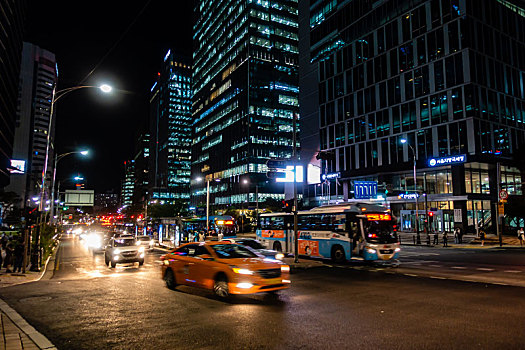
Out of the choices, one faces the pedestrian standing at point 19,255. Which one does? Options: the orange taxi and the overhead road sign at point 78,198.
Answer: the overhead road sign

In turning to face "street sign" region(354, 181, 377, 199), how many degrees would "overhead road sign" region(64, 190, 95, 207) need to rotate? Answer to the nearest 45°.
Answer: approximately 45° to its left

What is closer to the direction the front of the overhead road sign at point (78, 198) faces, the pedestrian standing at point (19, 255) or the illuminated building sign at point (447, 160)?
the pedestrian standing

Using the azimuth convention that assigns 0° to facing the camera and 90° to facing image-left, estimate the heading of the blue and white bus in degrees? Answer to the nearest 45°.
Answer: approximately 315°

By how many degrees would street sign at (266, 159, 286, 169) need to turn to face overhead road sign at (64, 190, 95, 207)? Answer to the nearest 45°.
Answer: approximately 135° to its right

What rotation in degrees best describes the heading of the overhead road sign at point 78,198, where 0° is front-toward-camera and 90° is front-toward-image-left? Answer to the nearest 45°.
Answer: approximately 0°
